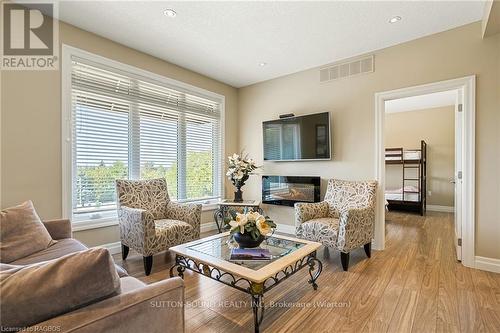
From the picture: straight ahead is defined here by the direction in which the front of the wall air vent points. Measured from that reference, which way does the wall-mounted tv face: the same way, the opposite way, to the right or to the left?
the same way

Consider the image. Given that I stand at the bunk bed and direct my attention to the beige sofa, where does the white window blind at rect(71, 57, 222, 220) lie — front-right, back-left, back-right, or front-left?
front-right

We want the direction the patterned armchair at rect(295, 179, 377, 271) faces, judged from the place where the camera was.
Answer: facing the viewer and to the left of the viewer

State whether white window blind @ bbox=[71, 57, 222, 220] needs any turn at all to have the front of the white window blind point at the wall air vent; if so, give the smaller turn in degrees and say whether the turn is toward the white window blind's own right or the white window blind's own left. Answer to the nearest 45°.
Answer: approximately 45° to the white window blind's own left

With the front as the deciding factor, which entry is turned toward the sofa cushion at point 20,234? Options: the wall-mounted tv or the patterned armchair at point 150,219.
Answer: the wall-mounted tv

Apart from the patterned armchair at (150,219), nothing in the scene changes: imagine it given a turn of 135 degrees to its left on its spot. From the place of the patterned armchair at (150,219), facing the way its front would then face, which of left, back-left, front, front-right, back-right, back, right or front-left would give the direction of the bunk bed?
right

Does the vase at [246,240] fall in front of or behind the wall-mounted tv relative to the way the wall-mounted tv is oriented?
in front

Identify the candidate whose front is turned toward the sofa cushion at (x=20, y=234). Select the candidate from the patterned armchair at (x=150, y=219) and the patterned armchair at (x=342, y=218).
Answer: the patterned armchair at (x=342, y=218)

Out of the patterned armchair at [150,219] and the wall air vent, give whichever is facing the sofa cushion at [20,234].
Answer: the wall air vent

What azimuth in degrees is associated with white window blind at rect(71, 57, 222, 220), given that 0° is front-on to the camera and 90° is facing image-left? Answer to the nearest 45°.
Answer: approximately 315°

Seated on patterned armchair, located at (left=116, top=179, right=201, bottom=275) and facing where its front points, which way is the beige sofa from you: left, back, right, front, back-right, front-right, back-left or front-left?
front-right

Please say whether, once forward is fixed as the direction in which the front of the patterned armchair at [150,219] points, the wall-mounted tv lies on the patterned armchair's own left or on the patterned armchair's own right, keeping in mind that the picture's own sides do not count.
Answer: on the patterned armchair's own left

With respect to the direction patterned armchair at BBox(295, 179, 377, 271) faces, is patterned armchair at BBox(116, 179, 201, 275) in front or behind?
in front

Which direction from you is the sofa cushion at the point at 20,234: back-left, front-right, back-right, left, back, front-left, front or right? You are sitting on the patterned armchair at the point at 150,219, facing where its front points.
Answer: right

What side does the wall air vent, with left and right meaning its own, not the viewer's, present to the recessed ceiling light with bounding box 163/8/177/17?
front

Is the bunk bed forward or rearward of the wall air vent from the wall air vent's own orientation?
rearward

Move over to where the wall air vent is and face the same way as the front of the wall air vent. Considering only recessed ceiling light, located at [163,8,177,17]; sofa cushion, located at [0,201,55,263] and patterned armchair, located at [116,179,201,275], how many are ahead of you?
3

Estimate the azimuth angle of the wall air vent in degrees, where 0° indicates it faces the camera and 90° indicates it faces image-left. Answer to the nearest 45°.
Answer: approximately 45°
